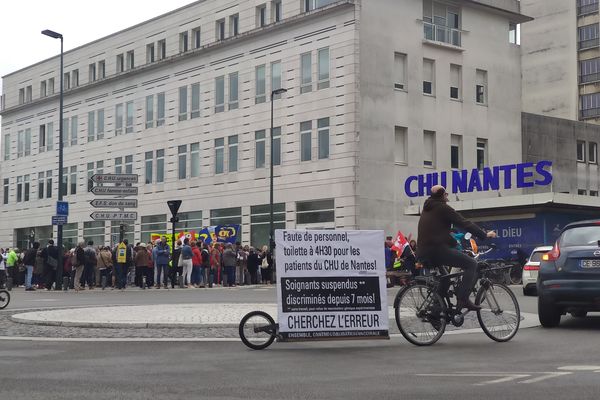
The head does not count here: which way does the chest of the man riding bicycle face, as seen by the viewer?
to the viewer's right

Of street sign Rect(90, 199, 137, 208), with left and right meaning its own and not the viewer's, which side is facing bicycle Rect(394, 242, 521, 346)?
front

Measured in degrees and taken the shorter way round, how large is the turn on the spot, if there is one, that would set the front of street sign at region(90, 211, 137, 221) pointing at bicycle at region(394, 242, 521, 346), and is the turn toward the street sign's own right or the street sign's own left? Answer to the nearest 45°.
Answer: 0° — it already faces it

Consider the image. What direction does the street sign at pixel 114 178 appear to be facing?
toward the camera

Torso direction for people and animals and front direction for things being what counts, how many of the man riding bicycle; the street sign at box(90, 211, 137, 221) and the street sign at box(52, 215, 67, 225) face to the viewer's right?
1

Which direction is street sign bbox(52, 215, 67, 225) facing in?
toward the camera

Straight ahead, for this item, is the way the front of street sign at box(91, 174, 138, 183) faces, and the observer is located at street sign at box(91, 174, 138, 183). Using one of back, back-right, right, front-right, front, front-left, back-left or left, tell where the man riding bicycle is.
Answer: front

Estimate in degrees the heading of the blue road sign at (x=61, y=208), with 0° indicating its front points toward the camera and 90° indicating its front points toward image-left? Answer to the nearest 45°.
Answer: approximately 0°

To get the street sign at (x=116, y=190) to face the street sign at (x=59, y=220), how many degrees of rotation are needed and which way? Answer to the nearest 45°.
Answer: approximately 135° to its right
